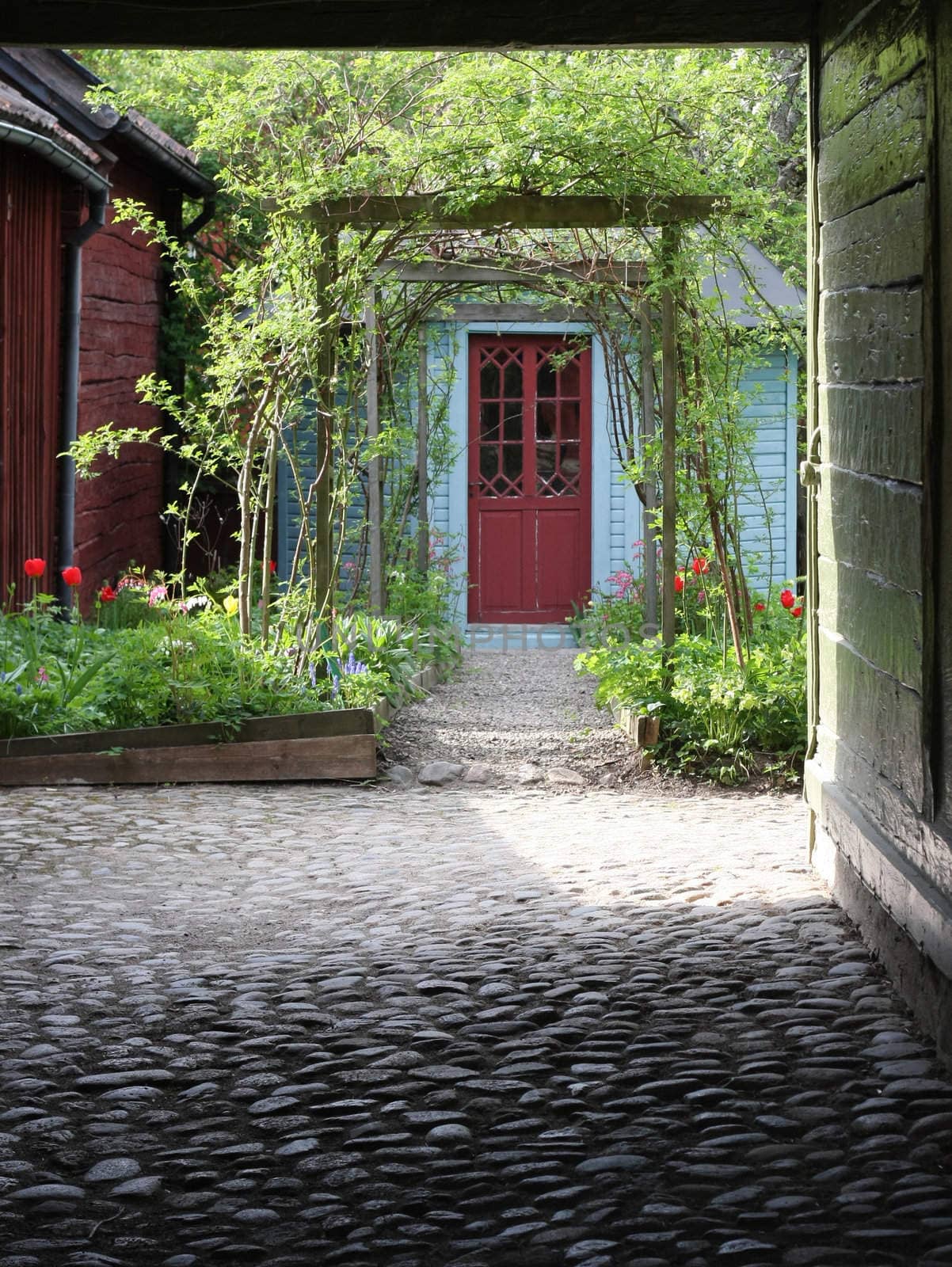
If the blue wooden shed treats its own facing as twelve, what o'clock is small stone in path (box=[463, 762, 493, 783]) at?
The small stone in path is roughly at 12 o'clock from the blue wooden shed.

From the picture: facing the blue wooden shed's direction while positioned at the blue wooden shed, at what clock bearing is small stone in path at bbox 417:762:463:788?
The small stone in path is roughly at 12 o'clock from the blue wooden shed.

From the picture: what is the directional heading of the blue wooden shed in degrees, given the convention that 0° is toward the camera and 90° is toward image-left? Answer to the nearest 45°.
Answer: approximately 0°

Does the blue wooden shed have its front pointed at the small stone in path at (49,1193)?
yes

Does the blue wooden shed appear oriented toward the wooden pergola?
yes

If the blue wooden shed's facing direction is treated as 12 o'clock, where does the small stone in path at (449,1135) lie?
The small stone in path is roughly at 12 o'clock from the blue wooden shed.
